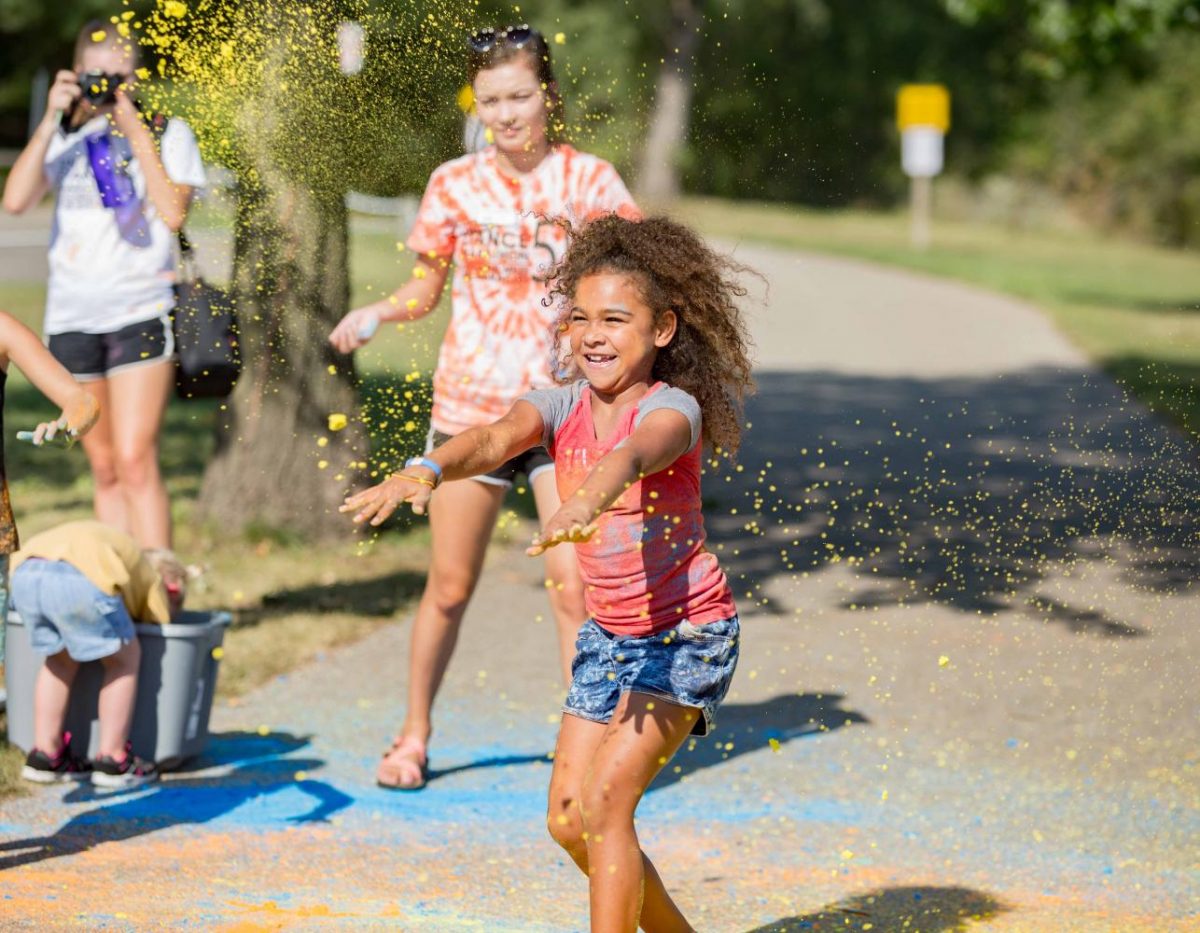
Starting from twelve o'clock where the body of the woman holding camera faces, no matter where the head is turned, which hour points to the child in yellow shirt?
The child in yellow shirt is roughly at 12 o'clock from the woman holding camera.

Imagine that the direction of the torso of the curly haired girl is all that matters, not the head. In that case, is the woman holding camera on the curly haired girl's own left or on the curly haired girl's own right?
on the curly haired girl's own right

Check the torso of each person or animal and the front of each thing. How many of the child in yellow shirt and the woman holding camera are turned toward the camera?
1

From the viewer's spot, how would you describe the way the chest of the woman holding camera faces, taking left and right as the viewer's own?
facing the viewer

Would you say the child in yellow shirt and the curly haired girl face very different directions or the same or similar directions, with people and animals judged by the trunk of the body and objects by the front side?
very different directions

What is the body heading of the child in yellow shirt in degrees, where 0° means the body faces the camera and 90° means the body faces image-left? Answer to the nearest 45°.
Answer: approximately 225°

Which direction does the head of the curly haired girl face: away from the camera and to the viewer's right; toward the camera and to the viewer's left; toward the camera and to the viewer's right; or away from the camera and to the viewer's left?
toward the camera and to the viewer's left

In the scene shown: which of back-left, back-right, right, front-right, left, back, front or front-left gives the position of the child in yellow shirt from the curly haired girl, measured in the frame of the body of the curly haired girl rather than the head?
right

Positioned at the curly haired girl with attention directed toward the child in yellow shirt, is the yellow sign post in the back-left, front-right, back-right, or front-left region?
front-right

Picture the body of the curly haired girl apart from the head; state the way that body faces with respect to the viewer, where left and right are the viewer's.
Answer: facing the viewer and to the left of the viewer

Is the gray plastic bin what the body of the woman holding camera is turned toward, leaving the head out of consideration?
yes

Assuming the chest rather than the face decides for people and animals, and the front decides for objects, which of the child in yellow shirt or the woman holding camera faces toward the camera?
the woman holding camera

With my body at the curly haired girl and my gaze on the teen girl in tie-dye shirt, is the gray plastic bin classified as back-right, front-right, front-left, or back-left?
front-left
